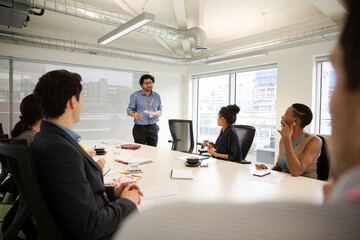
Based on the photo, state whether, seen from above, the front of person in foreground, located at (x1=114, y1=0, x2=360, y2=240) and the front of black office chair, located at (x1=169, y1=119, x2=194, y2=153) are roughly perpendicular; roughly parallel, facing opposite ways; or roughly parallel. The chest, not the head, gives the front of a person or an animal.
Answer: roughly perpendicular

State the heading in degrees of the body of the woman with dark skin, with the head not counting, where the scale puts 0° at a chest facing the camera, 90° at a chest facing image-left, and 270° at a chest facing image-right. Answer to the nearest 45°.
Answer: approximately 90°

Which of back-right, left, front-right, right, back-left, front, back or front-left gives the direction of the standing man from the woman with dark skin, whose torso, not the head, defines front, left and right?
front-right

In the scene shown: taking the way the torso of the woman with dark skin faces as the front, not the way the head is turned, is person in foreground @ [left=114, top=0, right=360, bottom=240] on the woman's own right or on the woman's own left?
on the woman's own left

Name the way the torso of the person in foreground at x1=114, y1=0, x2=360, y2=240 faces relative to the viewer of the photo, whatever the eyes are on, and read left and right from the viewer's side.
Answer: facing away from the viewer and to the left of the viewer

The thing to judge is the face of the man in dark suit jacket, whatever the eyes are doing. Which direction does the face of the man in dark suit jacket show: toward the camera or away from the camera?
away from the camera

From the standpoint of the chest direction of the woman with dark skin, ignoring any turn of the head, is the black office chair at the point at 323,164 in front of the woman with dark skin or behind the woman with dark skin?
behind
